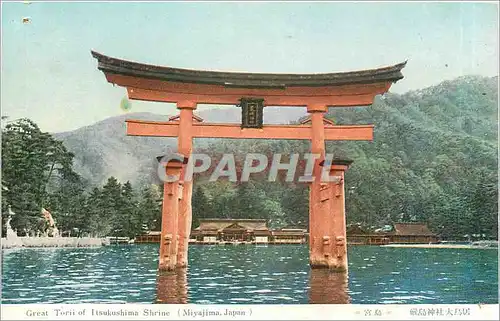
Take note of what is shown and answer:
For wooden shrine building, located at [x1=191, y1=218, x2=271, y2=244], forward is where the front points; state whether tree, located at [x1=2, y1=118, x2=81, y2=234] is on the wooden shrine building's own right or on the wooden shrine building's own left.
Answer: on the wooden shrine building's own right

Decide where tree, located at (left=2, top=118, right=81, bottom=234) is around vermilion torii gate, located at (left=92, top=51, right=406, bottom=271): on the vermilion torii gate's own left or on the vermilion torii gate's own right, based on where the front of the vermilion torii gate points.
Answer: on the vermilion torii gate's own right

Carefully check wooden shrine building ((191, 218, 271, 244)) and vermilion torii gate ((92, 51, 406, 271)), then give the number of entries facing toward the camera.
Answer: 2
